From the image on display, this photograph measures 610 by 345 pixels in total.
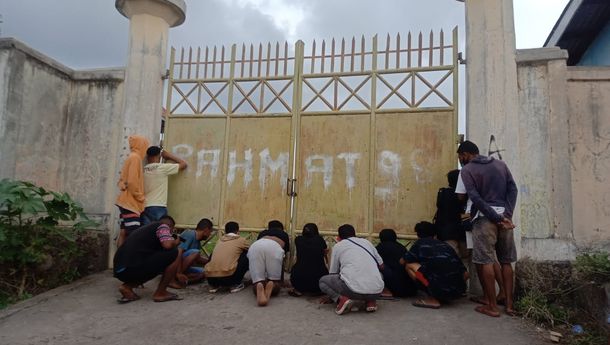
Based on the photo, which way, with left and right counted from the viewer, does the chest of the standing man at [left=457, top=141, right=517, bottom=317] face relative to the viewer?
facing away from the viewer and to the left of the viewer

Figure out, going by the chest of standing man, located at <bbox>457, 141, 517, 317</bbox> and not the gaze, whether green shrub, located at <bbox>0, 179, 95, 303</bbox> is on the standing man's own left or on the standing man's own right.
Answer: on the standing man's own left

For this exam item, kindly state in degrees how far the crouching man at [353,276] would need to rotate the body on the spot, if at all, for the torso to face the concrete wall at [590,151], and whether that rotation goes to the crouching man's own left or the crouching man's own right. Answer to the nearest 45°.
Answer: approximately 135° to the crouching man's own right

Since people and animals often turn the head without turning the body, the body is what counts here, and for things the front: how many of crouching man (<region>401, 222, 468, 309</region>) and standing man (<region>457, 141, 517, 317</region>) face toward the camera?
0

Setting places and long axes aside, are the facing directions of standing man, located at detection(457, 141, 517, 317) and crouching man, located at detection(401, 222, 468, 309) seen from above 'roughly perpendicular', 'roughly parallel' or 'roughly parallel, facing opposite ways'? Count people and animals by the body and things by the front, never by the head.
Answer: roughly parallel

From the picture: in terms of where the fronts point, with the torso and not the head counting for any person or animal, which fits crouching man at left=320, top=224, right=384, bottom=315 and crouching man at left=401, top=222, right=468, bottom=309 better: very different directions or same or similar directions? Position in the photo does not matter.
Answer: same or similar directions

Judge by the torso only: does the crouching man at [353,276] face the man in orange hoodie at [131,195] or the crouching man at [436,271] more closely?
the man in orange hoodie

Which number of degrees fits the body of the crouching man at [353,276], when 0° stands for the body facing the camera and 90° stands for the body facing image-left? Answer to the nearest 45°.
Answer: approximately 135°

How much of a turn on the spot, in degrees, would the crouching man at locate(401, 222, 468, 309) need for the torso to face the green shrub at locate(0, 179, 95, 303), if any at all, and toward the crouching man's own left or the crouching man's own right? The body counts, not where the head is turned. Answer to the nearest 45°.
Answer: approximately 45° to the crouching man's own left

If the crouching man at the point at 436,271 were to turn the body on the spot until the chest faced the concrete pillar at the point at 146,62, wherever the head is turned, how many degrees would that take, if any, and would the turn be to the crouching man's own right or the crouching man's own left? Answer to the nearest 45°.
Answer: approximately 45° to the crouching man's own left

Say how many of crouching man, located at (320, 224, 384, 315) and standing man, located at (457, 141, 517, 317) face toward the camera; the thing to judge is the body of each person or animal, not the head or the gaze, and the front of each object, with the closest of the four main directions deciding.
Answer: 0

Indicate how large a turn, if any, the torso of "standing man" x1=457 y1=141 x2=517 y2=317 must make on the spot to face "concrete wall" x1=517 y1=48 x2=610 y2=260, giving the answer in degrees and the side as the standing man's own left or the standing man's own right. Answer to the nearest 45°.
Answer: approximately 90° to the standing man's own right

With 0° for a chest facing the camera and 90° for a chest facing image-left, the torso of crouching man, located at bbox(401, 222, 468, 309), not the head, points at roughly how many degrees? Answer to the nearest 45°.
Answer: approximately 135°

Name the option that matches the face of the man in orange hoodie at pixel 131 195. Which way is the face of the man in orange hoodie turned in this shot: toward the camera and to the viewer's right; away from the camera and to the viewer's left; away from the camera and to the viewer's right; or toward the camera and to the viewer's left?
away from the camera and to the viewer's right

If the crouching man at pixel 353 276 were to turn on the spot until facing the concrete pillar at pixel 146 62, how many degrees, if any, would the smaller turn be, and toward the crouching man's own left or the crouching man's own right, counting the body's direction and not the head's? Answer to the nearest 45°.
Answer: approximately 45° to the crouching man's own left
